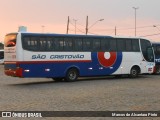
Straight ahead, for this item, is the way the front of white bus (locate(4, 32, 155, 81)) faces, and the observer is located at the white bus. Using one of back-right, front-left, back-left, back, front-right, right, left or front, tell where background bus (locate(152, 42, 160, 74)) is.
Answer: front

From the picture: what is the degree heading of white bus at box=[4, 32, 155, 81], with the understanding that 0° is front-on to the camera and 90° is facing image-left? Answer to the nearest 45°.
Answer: approximately 225°
